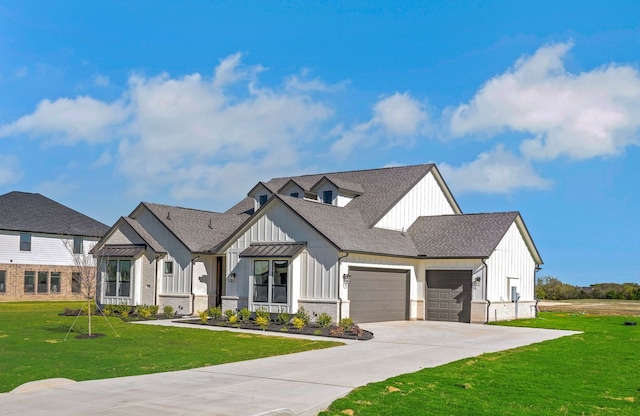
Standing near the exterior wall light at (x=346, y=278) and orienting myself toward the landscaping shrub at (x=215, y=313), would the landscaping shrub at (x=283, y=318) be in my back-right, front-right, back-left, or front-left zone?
front-left

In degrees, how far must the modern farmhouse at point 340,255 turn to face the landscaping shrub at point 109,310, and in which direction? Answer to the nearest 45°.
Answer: approximately 45° to its right

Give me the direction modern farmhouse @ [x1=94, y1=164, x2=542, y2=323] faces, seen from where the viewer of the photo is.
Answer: facing the viewer and to the left of the viewer

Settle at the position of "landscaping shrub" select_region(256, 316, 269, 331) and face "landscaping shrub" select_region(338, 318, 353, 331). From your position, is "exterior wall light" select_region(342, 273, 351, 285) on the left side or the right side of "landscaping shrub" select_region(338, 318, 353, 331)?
left

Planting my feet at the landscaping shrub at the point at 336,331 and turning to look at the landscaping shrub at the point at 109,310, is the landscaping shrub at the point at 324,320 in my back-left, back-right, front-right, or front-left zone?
front-right

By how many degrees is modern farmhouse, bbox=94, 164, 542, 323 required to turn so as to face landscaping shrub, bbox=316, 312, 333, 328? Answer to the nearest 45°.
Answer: approximately 45° to its left

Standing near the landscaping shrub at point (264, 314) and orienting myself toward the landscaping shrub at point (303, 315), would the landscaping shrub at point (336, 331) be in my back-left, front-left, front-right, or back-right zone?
front-right

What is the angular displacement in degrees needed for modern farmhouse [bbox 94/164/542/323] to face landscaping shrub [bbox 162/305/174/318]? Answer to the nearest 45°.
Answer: approximately 45° to its right
